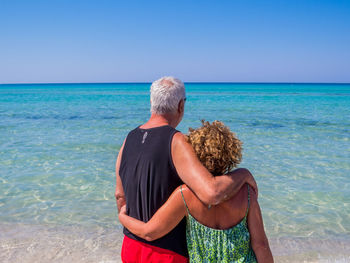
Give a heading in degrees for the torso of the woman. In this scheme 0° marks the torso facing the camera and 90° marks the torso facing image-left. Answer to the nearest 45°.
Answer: approximately 180°

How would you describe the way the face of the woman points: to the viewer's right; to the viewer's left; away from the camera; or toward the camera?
away from the camera

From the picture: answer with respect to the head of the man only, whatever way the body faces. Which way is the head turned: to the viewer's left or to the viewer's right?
to the viewer's right
